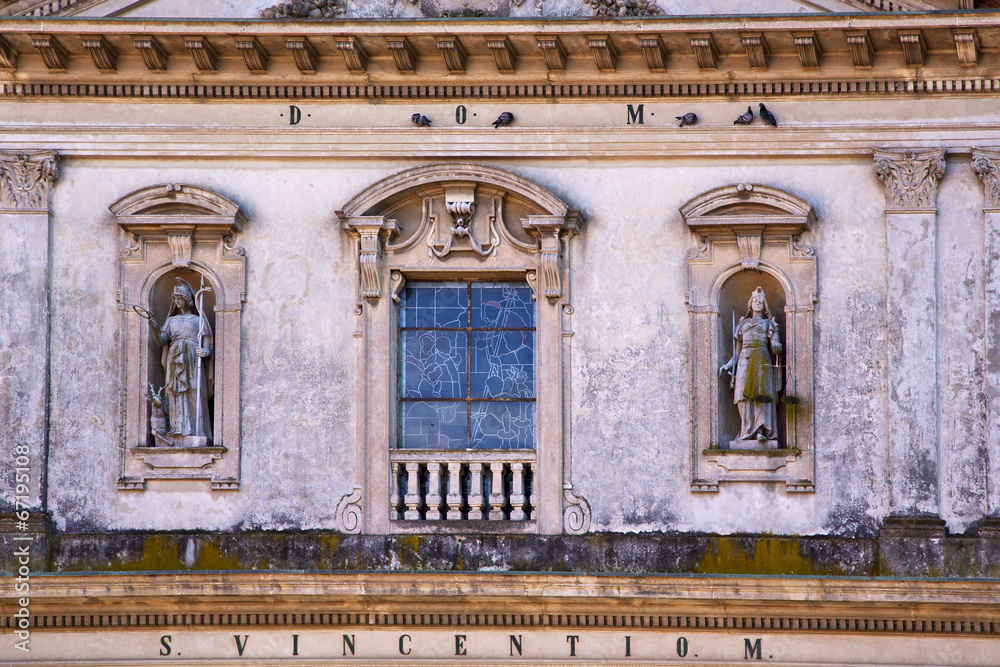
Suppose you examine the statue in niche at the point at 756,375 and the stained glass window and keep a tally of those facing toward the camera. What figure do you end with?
2

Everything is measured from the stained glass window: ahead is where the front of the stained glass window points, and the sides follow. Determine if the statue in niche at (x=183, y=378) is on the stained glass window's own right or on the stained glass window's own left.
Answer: on the stained glass window's own right

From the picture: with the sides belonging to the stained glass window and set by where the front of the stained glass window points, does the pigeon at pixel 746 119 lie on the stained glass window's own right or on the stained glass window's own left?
on the stained glass window's own left

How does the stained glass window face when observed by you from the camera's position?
facing the viewer

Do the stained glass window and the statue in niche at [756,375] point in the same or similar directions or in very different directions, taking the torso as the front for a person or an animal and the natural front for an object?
same or similar directions

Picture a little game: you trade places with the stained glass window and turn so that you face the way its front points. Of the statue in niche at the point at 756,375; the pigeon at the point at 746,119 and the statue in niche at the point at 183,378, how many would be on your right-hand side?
1

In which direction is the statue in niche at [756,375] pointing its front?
toward the camera
